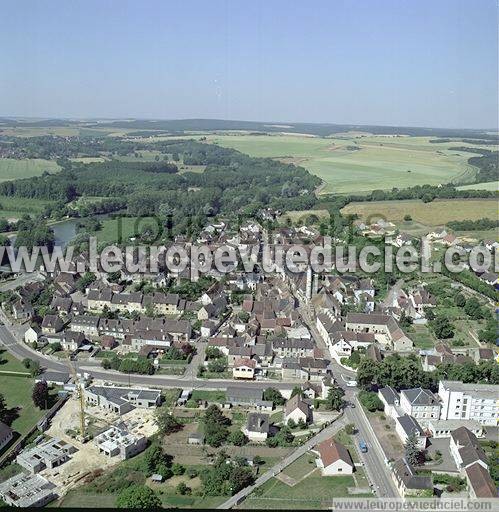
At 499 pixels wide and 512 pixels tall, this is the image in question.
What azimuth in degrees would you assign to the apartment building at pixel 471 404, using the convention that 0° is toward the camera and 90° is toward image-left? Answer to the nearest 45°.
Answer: approximately 0°

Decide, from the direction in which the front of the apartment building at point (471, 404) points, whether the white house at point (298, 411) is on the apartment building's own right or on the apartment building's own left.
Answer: on the apartment building's own right

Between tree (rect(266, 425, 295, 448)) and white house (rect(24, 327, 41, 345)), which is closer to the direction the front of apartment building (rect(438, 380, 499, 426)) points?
the tree

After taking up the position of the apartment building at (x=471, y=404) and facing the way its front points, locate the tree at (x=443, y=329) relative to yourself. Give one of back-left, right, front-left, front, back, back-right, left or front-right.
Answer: back

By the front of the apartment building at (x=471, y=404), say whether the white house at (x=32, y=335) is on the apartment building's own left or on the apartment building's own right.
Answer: on the apartment building's own right

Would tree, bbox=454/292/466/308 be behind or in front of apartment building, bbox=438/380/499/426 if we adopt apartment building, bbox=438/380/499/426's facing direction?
behind

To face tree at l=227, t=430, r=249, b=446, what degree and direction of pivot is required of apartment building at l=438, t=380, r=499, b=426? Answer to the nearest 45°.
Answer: approximately 45° to its right

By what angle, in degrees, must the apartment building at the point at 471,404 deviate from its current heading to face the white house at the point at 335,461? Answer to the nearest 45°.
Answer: approximately 45° to its right

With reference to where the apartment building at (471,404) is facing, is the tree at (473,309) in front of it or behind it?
behind

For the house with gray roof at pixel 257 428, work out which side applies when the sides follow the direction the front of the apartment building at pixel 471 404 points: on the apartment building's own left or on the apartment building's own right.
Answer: on the apartment building's own right
